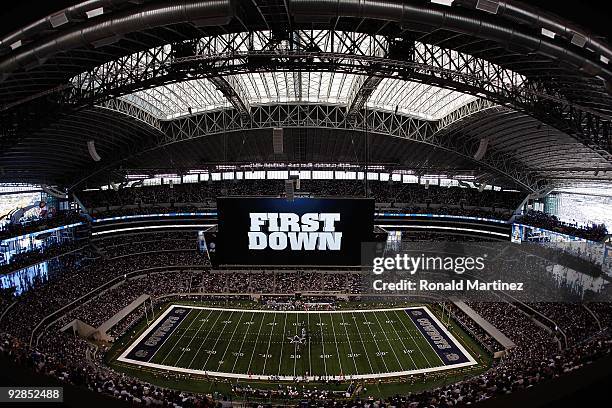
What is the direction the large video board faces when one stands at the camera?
facing the viewer
